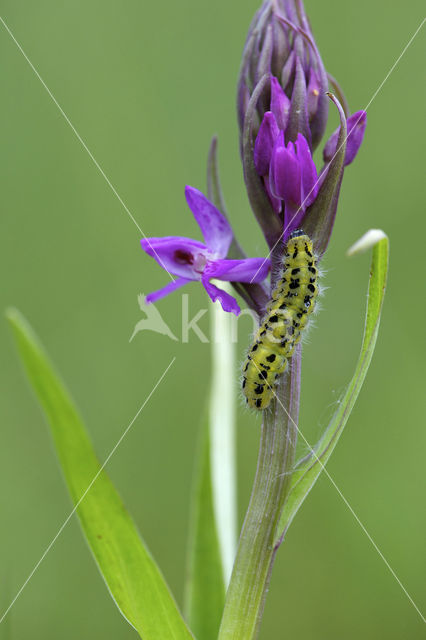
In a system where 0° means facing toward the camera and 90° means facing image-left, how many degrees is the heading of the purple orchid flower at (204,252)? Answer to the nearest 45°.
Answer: approximately 45°
